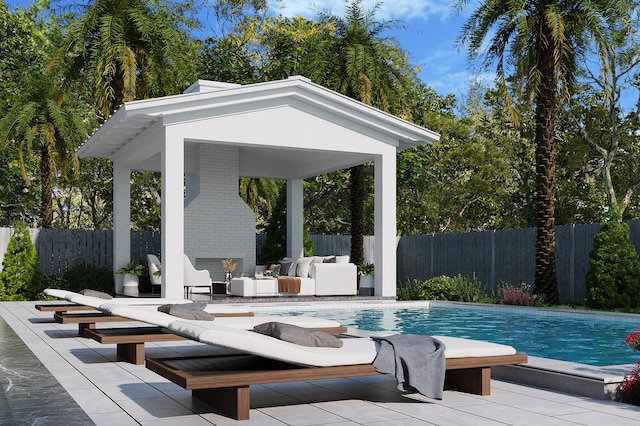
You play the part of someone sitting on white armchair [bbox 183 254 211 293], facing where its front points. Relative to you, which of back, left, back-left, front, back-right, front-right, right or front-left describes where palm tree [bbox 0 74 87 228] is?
back-left

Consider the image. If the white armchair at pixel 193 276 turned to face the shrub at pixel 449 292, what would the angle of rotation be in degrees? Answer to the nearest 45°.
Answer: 0° — it already faces it

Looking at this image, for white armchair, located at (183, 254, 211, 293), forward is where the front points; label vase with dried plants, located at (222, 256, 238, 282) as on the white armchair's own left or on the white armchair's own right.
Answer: on the white armchair's own left

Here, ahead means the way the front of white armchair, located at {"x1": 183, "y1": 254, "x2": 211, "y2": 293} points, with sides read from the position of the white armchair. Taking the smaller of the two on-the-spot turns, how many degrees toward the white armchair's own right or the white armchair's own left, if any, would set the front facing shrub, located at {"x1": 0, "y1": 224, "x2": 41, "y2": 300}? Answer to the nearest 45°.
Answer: approximately 135° to the white armchair's own left

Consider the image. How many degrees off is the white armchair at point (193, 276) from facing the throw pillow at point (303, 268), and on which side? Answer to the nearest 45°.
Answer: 0° — it already faces it

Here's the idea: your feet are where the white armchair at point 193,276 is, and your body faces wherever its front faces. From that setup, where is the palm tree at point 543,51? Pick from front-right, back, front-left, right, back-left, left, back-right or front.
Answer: front

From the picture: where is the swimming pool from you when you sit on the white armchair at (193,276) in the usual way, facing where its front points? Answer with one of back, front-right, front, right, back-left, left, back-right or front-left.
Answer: front-right

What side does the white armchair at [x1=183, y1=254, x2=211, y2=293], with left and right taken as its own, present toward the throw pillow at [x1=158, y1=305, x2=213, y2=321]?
right

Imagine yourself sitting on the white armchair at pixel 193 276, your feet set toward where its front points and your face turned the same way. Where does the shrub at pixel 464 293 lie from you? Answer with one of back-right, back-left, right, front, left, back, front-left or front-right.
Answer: front

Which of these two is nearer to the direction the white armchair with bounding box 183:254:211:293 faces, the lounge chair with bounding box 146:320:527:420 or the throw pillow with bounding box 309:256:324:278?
the throw pillow

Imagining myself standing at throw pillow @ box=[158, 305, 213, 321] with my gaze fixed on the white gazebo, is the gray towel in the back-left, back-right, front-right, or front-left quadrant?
back-right

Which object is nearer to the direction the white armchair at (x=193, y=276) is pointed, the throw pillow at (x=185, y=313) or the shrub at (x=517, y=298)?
the shrub

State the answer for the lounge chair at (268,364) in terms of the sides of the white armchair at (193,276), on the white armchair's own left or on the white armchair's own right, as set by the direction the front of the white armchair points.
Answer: on the white armchair's own right

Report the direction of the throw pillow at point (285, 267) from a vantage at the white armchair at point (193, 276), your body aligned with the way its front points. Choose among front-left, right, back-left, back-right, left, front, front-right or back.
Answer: front-left

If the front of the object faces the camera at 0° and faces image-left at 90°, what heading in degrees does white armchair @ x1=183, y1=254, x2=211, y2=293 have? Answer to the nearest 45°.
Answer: approximately 270°

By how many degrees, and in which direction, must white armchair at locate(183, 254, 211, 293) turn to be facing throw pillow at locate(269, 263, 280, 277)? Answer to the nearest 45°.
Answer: approximately 45° to its left
